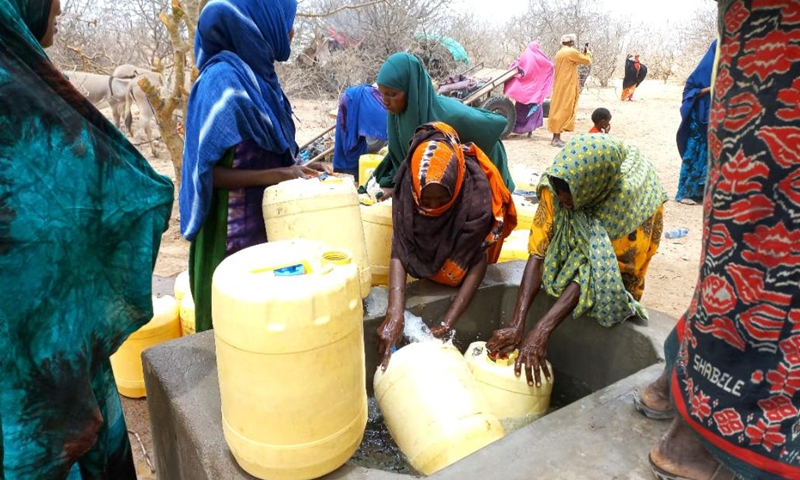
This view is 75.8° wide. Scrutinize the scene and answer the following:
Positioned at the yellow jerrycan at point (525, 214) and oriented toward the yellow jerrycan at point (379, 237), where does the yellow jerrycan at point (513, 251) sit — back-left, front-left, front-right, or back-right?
front-left

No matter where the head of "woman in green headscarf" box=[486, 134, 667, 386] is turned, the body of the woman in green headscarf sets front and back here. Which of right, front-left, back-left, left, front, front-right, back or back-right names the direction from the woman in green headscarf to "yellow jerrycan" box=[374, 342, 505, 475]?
front

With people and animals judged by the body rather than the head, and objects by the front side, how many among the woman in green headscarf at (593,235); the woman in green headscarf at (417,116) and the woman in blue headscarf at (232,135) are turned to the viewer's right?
1

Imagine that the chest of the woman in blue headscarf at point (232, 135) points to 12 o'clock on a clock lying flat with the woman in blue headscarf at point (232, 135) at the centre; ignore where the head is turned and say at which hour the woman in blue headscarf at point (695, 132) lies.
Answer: the woman in blue headscarf at point (695, 132) is roughly at 11 o'clock from the woman in blue headscarf at point (232, 135).

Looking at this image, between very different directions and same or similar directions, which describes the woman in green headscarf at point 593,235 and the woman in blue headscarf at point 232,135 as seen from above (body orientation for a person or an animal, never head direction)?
very different directions

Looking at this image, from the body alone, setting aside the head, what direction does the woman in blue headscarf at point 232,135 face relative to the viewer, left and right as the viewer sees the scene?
facing to the right of the viewer

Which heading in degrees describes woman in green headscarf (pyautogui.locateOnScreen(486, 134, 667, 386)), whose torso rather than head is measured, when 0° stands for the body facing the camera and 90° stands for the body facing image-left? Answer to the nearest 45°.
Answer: approximately 45°

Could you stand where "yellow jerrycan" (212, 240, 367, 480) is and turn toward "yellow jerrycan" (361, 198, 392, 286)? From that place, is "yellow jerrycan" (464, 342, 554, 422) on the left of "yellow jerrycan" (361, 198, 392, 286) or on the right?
right

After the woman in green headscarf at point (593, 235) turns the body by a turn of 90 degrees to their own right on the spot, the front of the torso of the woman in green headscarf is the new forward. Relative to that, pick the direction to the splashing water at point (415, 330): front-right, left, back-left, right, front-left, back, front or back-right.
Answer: front-left
